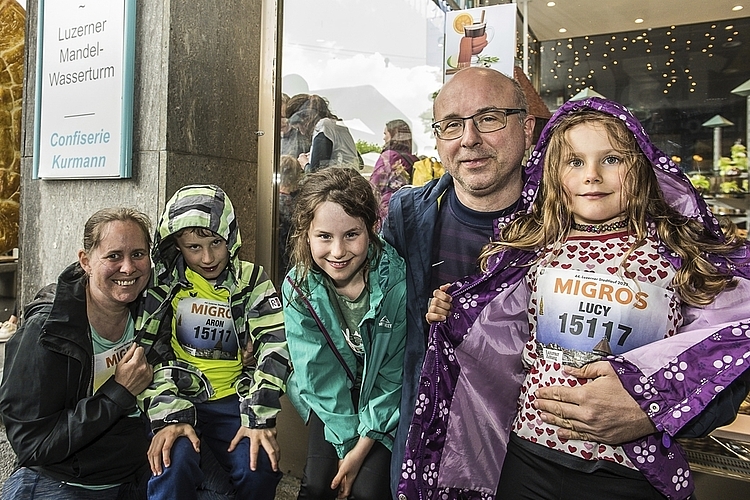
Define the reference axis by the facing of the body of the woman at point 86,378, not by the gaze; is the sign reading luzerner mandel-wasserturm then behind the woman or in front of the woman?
behind

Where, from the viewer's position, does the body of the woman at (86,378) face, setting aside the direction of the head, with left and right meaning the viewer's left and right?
facing the viewer and to the right of the viewer

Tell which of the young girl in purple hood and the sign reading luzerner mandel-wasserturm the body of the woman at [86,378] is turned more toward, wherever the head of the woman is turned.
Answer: the young girl in purple hood

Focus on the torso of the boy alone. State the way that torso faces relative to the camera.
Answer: toward the camera

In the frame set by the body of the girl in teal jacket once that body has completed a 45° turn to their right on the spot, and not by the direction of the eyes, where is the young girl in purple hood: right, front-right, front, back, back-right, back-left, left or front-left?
left

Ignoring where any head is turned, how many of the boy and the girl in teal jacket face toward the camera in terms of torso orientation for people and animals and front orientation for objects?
2

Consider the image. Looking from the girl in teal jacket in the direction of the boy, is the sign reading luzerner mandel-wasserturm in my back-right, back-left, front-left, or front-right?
front-right

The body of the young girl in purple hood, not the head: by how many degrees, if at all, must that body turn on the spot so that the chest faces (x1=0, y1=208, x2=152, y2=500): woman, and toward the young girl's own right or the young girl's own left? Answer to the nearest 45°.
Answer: approximately 90° to the young girl's own right

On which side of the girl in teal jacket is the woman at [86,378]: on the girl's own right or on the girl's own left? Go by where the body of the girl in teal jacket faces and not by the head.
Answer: on the girl's own right

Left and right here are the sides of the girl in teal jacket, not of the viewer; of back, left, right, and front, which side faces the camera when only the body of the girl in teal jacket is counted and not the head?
front

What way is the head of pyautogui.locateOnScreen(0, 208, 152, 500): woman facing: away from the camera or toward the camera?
toward the camera

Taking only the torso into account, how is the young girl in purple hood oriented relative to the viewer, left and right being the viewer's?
facing the viewer

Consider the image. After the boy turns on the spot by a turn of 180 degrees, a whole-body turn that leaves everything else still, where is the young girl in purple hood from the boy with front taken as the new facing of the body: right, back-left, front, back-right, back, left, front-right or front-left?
back-right
